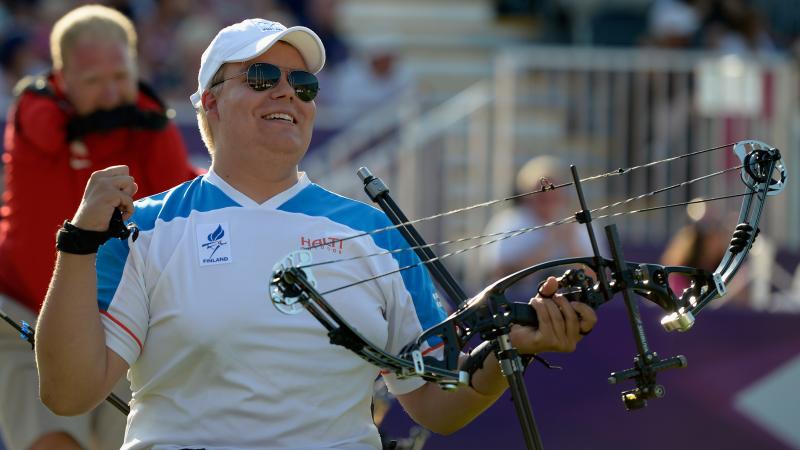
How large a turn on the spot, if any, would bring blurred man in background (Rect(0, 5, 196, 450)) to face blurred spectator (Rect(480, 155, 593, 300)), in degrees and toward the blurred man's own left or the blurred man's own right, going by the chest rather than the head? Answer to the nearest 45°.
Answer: approximately 90° to the blurred man's own left

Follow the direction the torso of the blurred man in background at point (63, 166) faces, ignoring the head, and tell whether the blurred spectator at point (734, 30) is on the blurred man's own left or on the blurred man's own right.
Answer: on the blurred man's own left

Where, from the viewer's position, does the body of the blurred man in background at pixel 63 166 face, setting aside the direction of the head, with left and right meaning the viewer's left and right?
facing the viewer and to the right of the viewer

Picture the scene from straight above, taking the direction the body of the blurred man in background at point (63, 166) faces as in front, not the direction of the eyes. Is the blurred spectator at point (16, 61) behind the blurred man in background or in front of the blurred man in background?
behind

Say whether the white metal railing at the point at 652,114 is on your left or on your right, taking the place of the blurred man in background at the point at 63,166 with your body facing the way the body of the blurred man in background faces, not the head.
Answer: on your left

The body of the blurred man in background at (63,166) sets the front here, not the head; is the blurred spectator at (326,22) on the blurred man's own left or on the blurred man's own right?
on the blurred man's own left

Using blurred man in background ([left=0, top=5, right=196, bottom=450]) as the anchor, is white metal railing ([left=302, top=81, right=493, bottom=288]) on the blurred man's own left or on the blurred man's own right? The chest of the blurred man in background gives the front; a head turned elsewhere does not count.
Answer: on the blurred man's own left
